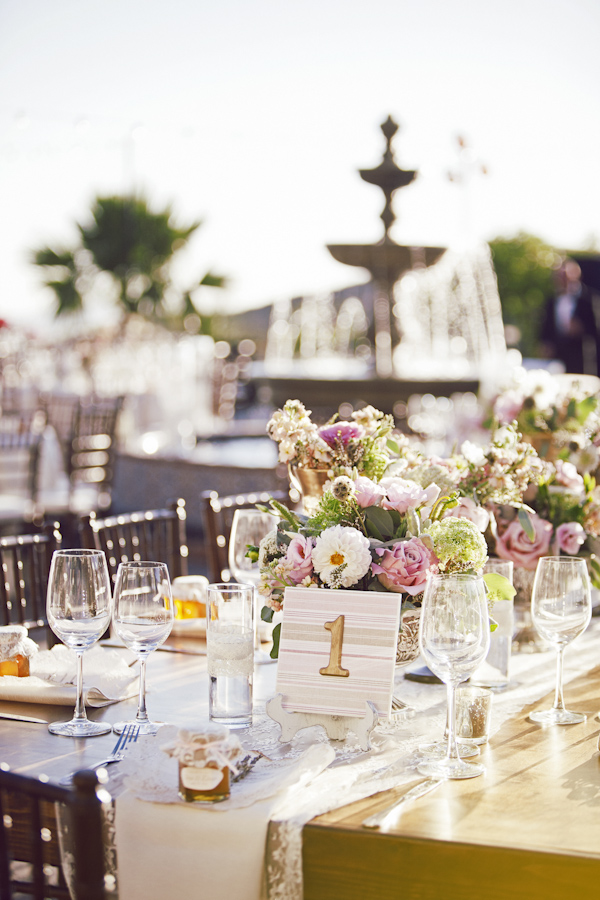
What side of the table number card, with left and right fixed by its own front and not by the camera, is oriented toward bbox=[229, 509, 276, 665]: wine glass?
back

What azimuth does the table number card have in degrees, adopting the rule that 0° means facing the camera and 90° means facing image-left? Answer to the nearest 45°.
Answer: approximately 0°

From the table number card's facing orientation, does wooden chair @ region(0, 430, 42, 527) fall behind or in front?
behind

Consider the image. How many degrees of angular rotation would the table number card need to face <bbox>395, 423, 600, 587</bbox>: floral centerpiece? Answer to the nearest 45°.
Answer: approximately 135° to its left
